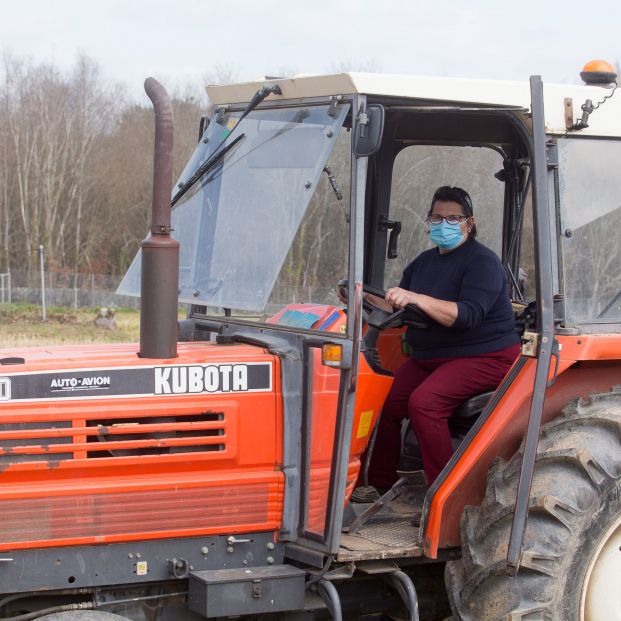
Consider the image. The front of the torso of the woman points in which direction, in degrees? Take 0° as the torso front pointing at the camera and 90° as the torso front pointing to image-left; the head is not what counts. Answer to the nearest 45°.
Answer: approximately 45°

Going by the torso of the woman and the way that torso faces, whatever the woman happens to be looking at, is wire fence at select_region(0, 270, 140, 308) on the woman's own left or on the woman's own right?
on the woman's own right
